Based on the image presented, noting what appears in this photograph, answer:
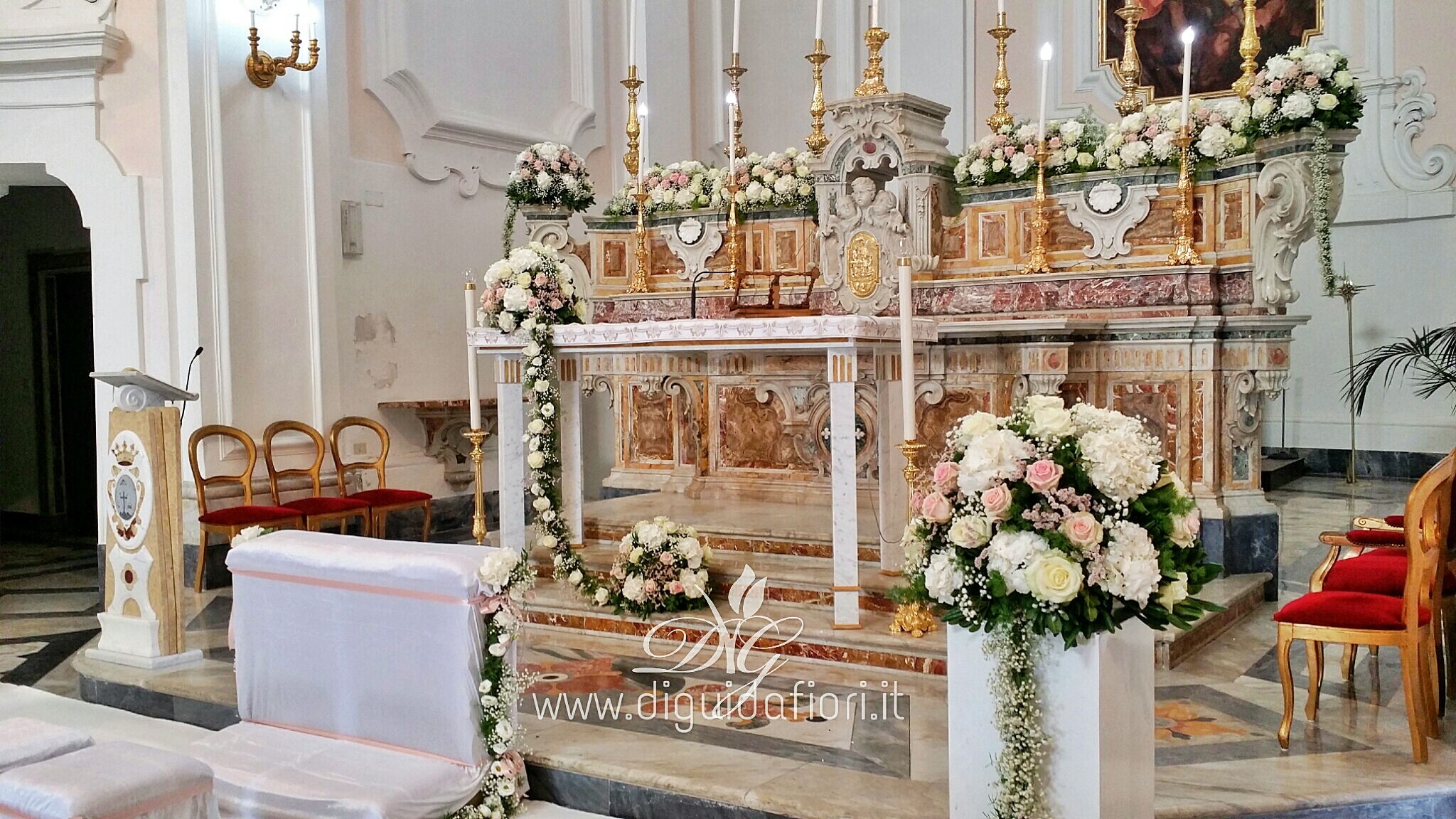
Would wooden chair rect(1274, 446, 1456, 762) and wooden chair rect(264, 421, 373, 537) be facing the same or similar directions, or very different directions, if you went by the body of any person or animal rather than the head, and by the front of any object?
very different directions

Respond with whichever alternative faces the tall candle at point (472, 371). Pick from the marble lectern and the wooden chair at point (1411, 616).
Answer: the wooden chair

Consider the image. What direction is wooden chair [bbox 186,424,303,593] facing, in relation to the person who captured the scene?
facing the viewer and to the right of the viewer

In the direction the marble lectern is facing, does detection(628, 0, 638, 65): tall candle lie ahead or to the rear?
to the rear

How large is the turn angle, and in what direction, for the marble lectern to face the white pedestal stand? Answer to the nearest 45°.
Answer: approximately 90° to its left

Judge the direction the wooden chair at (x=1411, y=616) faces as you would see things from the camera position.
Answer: facing to the left of the viewer

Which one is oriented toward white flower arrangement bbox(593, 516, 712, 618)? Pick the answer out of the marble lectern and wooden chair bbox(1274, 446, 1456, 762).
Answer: the wooden chair

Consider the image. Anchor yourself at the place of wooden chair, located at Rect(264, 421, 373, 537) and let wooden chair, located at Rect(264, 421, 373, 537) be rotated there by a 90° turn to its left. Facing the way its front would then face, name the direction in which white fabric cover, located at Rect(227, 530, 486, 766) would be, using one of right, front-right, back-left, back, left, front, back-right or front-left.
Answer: back-right
